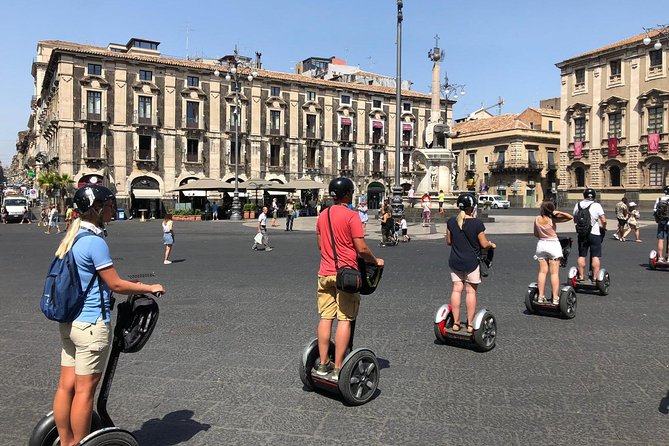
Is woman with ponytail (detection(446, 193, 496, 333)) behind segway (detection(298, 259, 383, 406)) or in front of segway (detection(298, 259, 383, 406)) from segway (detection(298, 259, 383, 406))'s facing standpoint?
in front

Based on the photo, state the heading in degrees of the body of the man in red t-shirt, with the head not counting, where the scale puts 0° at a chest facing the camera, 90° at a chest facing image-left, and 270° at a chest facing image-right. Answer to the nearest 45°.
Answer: approximately 225°

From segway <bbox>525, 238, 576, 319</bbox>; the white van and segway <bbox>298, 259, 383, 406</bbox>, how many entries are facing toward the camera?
1

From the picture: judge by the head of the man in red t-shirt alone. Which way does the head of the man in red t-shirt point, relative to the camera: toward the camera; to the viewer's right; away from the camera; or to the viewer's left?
away from the camera

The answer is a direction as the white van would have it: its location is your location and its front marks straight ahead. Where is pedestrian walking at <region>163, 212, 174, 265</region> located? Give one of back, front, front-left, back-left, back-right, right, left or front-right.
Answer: front

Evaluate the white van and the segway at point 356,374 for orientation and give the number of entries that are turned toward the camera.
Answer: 1

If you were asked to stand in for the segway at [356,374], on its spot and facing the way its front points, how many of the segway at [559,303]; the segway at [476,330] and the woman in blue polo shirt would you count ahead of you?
2

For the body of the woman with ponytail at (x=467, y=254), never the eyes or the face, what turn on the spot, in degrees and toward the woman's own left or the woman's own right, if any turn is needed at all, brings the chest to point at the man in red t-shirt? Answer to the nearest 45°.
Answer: approximately 180°

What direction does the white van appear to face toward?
toward the camera

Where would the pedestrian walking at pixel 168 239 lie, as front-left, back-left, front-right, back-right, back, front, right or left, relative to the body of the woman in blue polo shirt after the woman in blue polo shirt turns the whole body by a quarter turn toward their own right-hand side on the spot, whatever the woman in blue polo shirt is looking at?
back-left

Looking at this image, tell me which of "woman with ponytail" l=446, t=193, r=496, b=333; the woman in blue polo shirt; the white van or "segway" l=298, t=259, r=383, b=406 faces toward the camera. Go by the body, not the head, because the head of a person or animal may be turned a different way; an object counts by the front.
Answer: the white van

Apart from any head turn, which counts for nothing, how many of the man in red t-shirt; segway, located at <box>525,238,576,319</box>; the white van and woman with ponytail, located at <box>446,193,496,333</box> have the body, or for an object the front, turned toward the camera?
1

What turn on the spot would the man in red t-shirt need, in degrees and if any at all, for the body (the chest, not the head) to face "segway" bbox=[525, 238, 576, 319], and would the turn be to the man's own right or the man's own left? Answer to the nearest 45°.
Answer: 0° — they already face it

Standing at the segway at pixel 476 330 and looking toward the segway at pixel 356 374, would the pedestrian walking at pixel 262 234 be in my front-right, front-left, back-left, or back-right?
back-right

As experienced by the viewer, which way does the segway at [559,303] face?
facing away from the viewer and to the right of the viewer

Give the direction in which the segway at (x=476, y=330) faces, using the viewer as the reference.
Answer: facing away from the viewer and to the right of the viewer

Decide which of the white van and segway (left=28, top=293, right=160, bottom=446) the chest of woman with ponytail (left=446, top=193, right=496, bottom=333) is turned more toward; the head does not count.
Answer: the white van

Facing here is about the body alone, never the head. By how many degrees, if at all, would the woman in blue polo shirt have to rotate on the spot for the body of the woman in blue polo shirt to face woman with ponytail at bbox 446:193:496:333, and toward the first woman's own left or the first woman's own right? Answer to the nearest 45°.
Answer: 0° — they already face them

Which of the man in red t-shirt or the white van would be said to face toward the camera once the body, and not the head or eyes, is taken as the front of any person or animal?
the white van

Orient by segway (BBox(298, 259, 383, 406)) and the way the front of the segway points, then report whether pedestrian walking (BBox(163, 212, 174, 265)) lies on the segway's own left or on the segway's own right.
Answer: on the segway's own left
